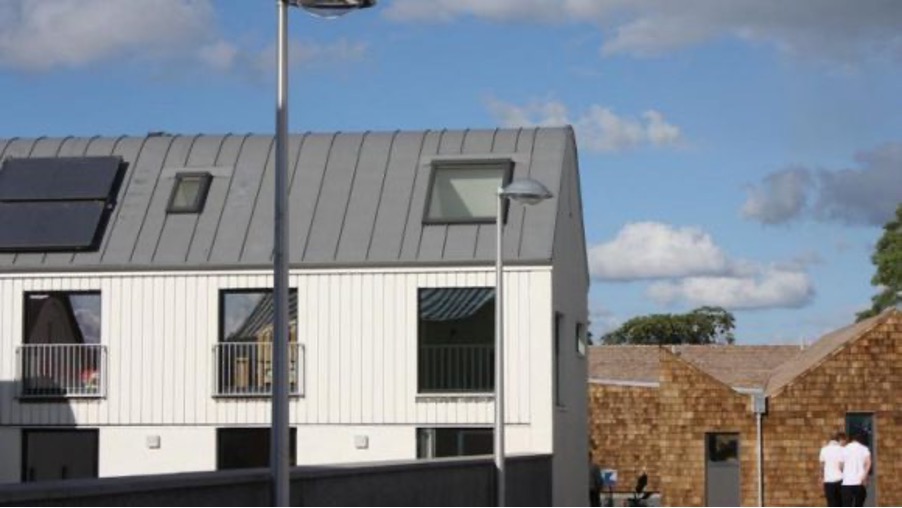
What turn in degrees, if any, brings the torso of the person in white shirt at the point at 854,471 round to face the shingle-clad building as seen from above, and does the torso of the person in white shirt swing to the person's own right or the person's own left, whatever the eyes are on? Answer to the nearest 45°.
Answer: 0° — they already face it

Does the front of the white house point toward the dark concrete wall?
yes

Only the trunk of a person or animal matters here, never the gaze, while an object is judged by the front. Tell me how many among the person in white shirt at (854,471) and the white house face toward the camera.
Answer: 1

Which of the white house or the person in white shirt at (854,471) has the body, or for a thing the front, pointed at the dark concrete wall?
the white house

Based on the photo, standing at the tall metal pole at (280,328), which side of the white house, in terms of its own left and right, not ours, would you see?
front

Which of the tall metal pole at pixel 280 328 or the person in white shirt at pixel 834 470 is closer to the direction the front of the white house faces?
the tall metal pole

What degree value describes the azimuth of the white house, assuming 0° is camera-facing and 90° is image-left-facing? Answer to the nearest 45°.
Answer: approximately 0°

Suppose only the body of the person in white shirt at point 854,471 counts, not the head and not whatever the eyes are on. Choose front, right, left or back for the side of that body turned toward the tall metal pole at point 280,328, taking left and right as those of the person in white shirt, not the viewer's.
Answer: back

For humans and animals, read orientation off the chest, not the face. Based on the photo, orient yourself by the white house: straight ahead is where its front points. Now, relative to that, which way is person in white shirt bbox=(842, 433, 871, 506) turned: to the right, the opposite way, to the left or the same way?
the opposite way

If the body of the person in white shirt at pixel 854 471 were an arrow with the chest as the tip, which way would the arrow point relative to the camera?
away from the camera

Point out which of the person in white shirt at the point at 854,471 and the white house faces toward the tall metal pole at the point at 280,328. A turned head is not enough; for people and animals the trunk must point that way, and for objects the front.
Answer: the white house
